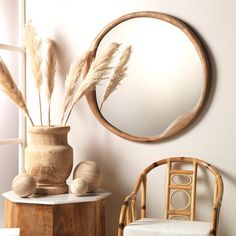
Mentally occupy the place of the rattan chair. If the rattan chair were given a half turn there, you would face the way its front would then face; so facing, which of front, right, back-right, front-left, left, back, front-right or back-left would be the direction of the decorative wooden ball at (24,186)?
back-left

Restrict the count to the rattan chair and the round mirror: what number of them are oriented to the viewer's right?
0

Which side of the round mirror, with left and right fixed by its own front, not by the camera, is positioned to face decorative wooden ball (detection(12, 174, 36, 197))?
right

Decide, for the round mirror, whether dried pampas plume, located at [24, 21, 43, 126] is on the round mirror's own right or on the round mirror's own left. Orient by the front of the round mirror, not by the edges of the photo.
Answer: on the round mirror's own right

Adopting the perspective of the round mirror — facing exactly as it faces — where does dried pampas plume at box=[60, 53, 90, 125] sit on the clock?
The dried pampas plume is roughly at 3 o'clock from the round mirror.

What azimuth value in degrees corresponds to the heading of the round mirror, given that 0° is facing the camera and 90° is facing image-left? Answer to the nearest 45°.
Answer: approximately 0°

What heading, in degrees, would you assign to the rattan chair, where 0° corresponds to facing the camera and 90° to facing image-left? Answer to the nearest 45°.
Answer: approximately 45°
